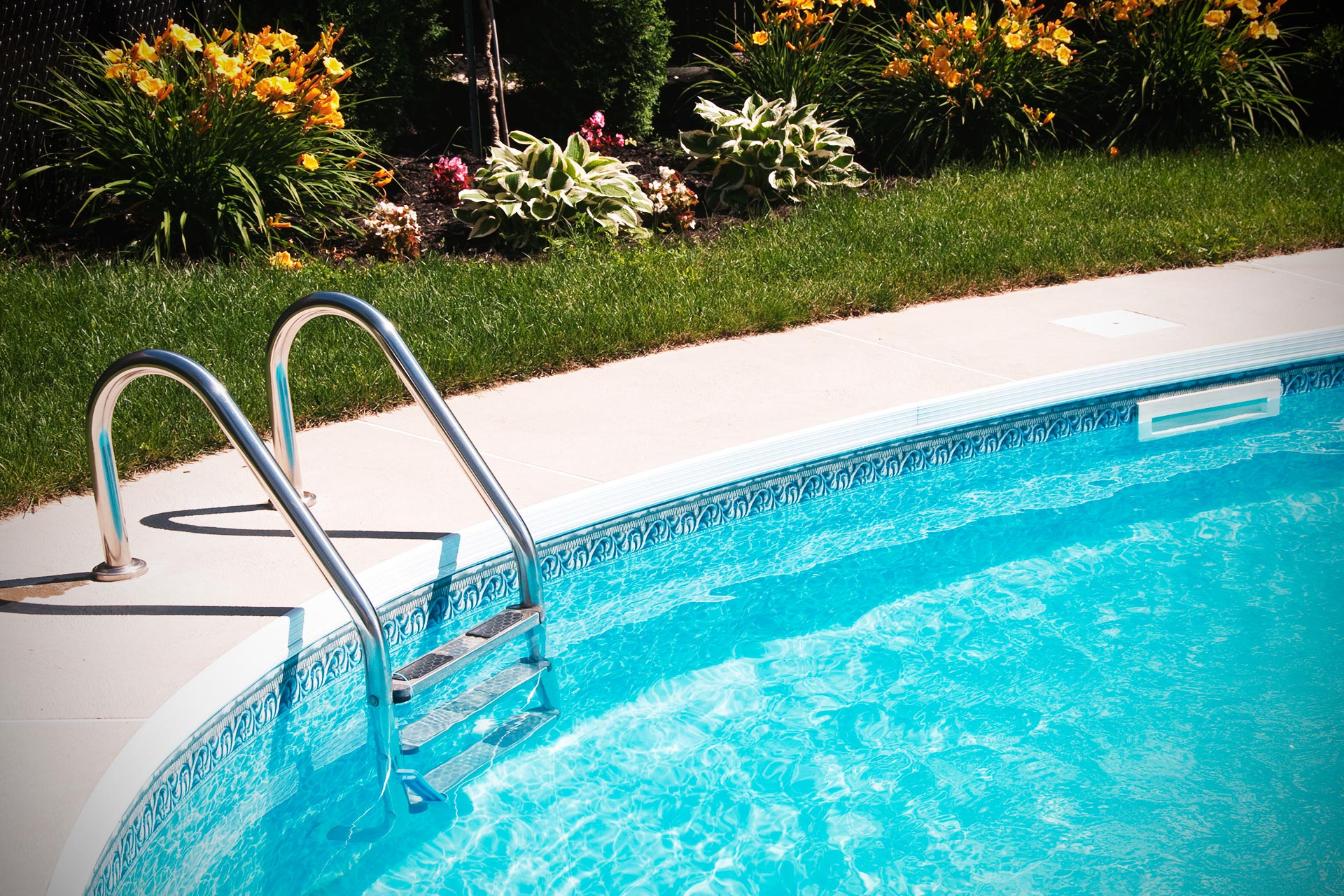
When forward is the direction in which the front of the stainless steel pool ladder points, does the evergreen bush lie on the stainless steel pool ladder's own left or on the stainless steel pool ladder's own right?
on the stainless steel pool ladder's own left

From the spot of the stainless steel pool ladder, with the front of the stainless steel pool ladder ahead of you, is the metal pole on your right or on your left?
on your left

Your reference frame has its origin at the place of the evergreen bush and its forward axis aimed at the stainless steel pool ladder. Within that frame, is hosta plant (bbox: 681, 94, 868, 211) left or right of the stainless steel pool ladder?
left

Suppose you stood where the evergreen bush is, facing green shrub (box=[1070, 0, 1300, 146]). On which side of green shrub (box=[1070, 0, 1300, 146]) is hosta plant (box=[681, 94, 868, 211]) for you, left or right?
right

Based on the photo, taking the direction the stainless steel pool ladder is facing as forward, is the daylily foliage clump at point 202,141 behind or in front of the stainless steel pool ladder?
behind

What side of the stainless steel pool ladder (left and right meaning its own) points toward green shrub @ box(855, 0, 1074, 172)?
left

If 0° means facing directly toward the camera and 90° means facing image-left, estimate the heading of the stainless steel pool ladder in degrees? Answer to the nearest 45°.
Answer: approximately 315°

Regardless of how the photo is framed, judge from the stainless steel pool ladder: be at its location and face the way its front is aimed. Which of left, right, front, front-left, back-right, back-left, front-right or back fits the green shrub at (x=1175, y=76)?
left

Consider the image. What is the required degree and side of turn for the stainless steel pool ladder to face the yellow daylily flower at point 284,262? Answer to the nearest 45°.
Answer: approximately 135° to its left

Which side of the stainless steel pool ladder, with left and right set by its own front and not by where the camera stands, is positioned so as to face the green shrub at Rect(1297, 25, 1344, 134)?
left
